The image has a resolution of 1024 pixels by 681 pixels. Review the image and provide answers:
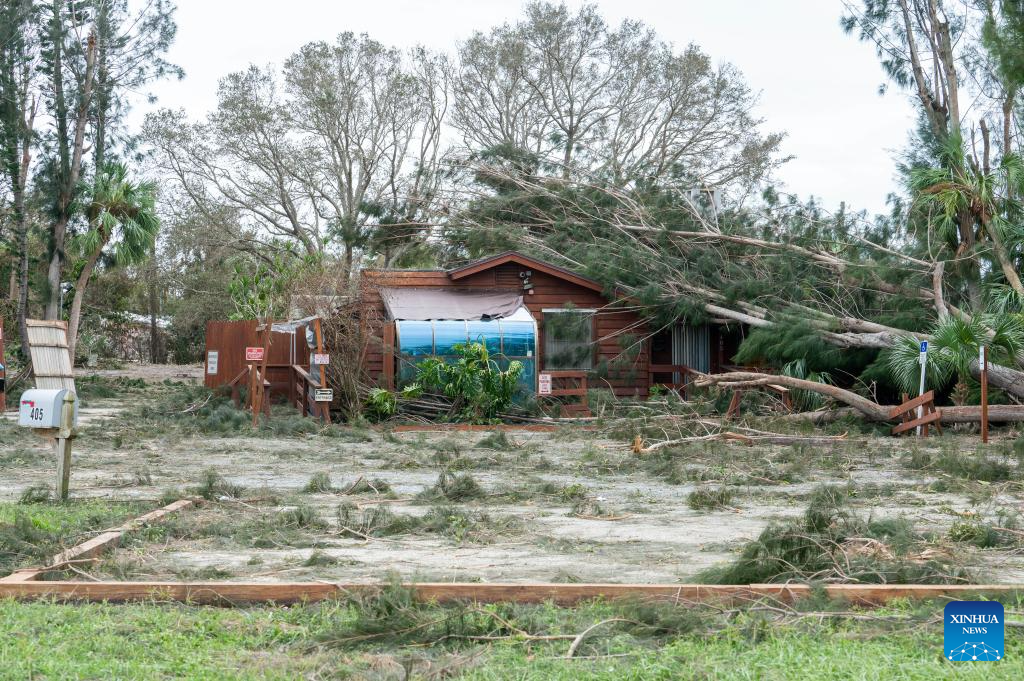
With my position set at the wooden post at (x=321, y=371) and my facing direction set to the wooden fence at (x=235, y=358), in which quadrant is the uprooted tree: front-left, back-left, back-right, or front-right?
back-right

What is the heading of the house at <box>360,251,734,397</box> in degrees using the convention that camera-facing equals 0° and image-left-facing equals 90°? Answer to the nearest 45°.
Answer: approximately 0°

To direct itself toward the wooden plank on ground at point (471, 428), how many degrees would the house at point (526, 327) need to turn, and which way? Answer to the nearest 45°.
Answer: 0° — it already faces it

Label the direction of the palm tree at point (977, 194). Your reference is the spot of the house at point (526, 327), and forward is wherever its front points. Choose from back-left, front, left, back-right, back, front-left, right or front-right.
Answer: front-left

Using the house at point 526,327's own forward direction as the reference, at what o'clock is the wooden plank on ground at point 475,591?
The wooden plank on ground is roughly at 12 o'clock from the house.

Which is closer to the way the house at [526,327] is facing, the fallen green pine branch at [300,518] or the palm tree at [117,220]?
the fallen green pine branch

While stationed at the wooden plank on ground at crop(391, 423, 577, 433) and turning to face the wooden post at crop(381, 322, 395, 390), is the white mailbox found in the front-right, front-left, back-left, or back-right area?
back-left

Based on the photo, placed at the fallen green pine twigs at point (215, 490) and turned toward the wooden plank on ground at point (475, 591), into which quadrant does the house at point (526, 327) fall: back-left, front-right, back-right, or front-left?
back-left

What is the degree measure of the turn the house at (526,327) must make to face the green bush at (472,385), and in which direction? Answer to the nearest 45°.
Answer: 0° — it already faces it
